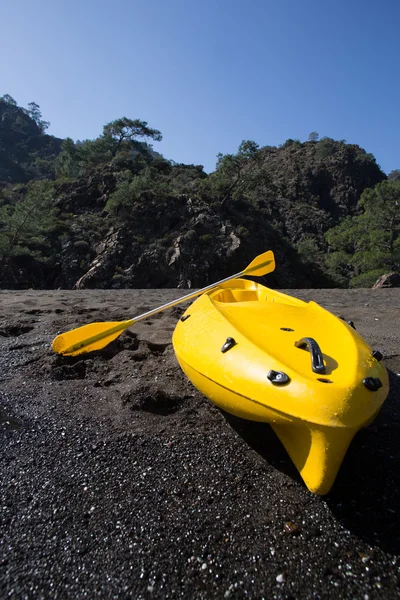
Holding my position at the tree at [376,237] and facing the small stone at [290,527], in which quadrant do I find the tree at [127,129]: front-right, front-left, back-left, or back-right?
back-right

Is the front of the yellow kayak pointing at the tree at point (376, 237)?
no

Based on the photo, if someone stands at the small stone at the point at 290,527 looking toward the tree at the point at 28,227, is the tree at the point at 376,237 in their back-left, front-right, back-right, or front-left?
front-right
